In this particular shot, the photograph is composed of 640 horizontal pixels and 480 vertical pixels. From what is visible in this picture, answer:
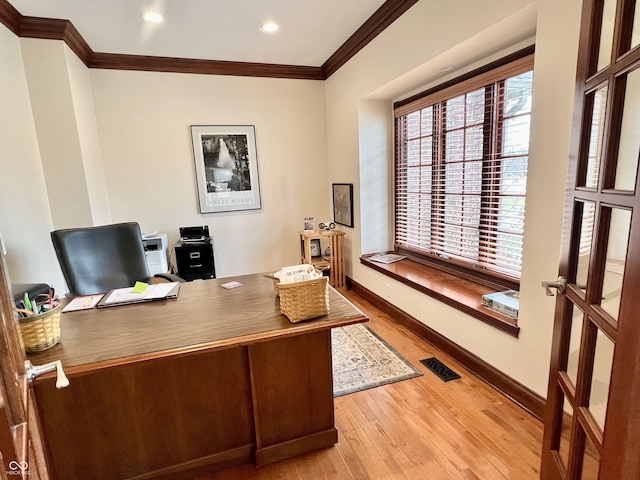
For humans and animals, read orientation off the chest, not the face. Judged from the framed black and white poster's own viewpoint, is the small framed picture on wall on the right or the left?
on its left

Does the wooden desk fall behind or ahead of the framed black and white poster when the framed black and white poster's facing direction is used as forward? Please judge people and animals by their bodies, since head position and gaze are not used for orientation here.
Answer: ahead

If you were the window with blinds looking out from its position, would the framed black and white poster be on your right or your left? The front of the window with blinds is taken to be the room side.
on your right

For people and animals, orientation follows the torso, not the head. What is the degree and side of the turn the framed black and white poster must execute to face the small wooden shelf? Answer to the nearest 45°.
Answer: approximately 90° to its left

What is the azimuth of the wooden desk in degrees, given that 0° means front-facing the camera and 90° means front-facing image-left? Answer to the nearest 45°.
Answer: approximately 180°

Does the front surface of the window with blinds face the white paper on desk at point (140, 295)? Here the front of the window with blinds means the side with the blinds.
yes

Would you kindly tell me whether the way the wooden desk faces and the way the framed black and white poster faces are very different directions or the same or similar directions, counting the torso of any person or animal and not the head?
very different directions

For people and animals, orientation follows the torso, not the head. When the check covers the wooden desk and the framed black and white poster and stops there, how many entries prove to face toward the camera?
1

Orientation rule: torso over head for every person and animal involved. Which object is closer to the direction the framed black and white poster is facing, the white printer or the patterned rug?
the patterned rug

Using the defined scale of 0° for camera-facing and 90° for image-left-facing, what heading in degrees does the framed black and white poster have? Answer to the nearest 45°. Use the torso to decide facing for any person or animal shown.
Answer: approximately 0°

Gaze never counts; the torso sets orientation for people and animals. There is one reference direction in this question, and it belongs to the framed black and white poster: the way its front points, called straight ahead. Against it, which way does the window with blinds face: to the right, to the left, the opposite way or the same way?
to the right

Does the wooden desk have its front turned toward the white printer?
yes

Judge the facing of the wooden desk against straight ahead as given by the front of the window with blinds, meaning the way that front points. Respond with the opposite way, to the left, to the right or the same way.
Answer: to the right

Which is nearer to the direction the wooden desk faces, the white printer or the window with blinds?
the white printer

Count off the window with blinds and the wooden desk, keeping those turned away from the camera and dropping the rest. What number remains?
1

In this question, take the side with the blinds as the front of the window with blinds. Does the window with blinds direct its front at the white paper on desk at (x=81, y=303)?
yes
